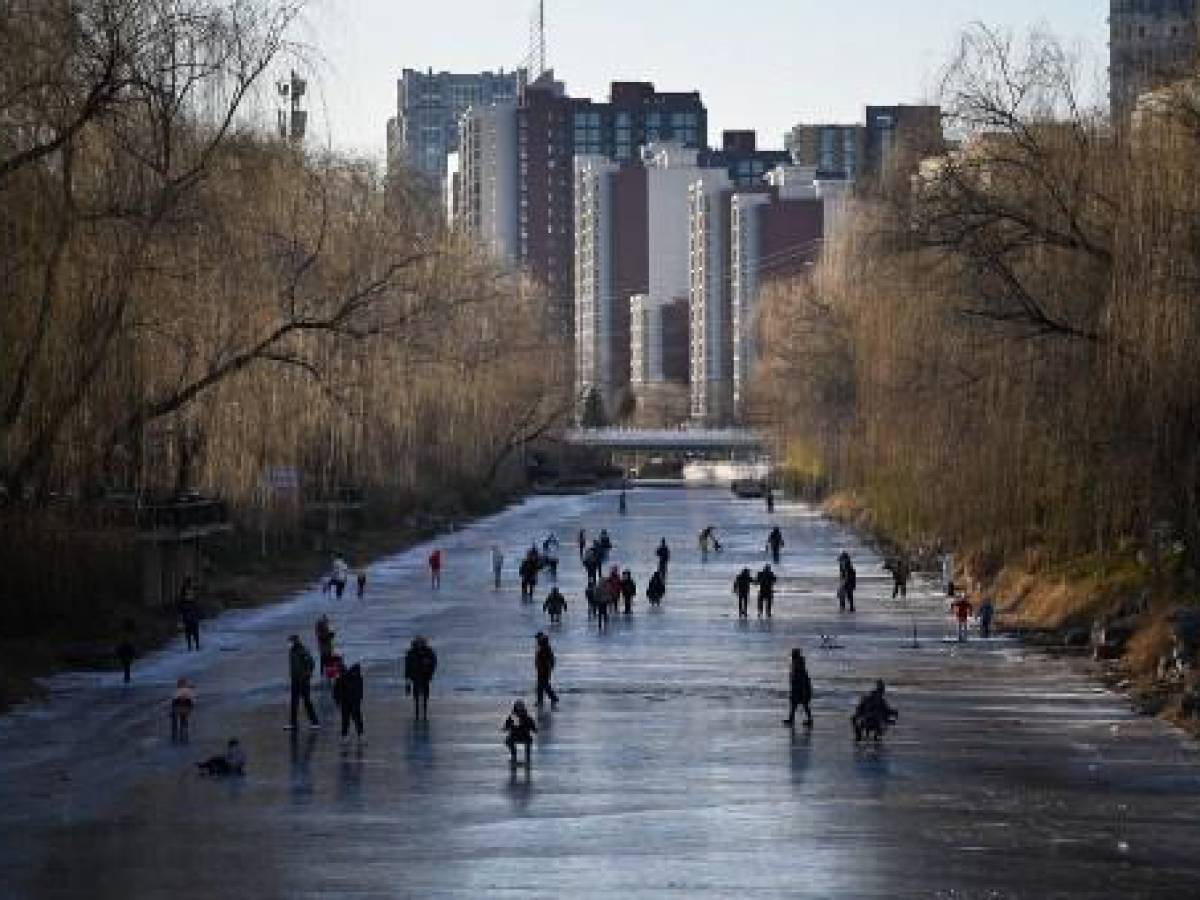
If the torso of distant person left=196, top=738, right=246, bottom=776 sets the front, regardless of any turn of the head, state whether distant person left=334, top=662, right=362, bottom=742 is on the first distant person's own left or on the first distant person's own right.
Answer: on the first distant person's own right

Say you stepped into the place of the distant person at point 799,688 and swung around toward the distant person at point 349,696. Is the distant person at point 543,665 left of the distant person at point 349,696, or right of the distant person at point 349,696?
right

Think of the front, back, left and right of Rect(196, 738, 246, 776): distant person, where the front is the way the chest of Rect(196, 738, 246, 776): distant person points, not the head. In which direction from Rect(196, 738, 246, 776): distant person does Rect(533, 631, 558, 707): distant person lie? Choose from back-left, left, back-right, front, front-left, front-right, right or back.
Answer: back-right

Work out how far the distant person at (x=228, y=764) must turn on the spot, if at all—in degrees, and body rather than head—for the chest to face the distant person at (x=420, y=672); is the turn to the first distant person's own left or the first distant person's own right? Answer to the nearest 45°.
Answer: approximately 135° to the first distant person's own right

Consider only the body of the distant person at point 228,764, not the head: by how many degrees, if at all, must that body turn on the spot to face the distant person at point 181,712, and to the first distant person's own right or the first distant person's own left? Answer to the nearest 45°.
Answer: approximately 90° to the first distant person's own right

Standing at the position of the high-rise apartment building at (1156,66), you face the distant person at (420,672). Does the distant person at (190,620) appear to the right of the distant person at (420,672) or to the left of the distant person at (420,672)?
right

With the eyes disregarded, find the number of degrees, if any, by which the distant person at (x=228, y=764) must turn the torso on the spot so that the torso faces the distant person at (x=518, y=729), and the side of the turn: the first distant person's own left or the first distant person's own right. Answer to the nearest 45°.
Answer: approximately 180°

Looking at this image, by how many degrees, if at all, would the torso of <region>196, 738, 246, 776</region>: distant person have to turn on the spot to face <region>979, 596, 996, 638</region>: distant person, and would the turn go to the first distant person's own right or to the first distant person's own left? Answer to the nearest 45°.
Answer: approximately 135° to the first distant person's own right

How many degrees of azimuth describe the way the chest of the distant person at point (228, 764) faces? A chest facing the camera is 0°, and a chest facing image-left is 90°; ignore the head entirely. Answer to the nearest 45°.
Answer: approximately 90°
